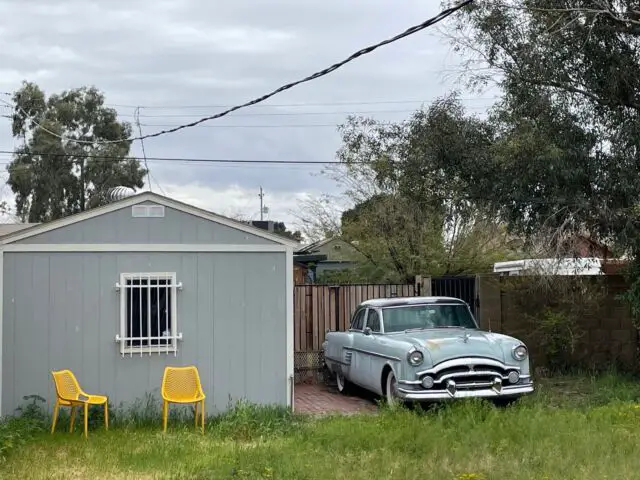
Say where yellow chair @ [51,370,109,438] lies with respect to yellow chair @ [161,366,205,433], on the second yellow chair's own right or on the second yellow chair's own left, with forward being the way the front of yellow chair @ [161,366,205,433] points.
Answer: on the second yellow chair's own right

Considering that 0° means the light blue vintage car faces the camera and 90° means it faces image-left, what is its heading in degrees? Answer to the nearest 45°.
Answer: approximately 315°

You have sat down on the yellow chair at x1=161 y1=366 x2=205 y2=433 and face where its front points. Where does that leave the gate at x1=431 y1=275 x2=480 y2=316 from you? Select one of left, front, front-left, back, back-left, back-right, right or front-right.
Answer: back-left

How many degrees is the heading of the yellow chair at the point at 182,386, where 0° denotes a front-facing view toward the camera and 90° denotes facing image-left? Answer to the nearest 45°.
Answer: approximately 0°

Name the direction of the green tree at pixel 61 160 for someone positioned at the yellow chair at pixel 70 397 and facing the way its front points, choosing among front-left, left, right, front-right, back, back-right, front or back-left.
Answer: back-left
